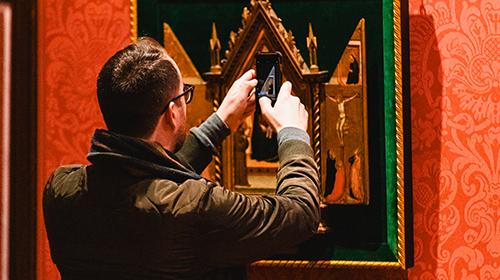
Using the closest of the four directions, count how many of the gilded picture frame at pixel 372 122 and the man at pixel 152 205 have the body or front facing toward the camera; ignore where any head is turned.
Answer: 1

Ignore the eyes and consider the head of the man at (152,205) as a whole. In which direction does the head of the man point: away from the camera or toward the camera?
away from the camera

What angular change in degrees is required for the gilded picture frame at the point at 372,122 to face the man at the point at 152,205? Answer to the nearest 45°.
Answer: approximately 45° to its right

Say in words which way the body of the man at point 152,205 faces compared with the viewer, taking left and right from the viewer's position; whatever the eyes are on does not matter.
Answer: facing away from the viewer and to the right of the viewer

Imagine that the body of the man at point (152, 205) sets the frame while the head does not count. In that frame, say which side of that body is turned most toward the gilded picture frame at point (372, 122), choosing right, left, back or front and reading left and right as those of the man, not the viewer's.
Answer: front

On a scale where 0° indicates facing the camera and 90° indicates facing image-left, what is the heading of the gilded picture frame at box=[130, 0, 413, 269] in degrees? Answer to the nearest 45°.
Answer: approximately 0°
